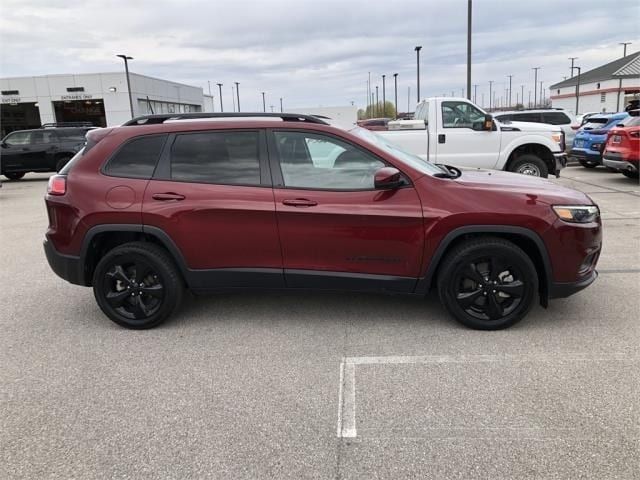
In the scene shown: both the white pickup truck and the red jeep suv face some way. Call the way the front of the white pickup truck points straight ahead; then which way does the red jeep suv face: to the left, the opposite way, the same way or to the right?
the same way

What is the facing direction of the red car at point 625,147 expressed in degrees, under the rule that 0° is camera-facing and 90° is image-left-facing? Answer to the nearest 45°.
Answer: approximately 225°

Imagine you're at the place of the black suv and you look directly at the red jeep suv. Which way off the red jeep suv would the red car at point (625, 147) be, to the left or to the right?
left

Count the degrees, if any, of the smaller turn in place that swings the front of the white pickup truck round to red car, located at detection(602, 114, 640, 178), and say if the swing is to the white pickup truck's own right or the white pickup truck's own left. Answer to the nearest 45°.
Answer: approximately 45° to the white pickup truck's own left

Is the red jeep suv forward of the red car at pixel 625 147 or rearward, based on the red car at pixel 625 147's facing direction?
rearward

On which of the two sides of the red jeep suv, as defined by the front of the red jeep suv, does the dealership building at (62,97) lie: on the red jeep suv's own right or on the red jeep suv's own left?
on the red jeep suv's own left

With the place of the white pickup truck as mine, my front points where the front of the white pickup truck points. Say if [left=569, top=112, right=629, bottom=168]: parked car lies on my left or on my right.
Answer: on my left

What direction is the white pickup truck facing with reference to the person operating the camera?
facing to the right of the viewer

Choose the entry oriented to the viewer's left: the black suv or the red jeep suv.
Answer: the black suv

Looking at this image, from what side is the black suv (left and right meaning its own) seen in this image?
left

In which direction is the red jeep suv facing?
to the viewer's right
